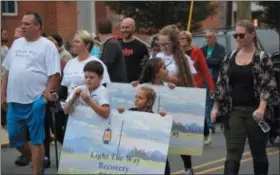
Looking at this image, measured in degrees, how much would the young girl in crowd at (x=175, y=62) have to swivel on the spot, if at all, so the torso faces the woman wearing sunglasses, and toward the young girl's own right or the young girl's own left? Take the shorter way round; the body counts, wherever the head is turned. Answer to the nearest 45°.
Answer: approximately 90° to the young girl's own left

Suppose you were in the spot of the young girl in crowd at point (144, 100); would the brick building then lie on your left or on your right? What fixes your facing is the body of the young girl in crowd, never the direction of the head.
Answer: on your right

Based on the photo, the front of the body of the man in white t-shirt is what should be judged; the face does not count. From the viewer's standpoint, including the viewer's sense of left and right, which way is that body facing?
facing the viewer and to the left of the viewer

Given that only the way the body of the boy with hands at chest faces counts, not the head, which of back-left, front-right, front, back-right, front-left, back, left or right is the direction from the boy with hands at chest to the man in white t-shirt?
right

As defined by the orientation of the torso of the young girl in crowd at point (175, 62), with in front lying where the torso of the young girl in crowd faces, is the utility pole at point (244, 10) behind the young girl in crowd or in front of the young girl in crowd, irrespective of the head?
behind

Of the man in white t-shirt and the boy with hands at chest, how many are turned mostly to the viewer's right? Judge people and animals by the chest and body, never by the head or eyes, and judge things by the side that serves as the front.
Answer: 0

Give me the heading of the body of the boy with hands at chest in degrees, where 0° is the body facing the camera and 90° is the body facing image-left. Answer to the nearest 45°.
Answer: approximately 45°

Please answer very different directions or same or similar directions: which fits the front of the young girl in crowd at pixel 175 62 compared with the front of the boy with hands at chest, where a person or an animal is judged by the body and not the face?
same or similar directions

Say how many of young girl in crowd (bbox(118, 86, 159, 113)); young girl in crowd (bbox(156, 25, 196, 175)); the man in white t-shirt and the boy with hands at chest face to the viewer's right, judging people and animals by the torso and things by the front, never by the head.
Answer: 0

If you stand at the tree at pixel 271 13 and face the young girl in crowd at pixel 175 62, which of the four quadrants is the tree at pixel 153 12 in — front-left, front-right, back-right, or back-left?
front-right

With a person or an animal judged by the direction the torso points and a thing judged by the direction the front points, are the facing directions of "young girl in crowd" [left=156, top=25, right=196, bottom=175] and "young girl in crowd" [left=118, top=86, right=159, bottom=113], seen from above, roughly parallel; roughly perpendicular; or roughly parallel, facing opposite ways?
roughly parallel
